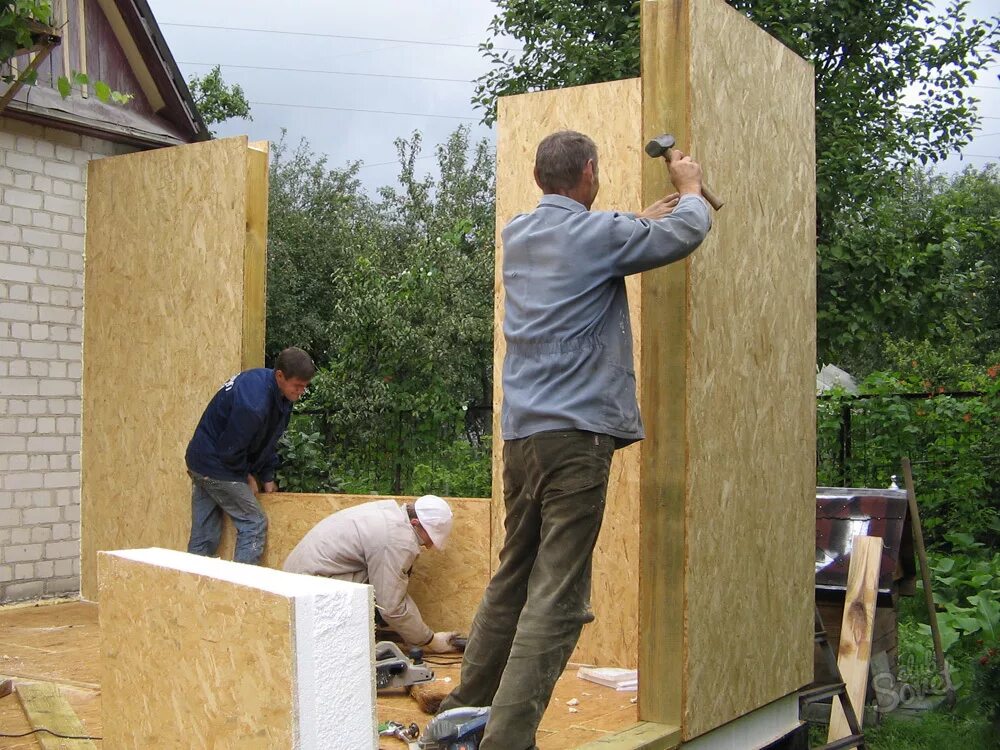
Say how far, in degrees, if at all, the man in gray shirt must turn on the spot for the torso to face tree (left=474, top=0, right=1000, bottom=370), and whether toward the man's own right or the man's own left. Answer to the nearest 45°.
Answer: approximately 45° to the man's own left

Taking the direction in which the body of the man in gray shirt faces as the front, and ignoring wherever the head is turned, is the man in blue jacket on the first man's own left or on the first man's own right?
on the first man's own left

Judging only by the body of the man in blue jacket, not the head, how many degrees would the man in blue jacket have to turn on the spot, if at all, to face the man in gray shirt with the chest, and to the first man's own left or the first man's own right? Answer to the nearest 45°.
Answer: approximately 90° to the first man's own right

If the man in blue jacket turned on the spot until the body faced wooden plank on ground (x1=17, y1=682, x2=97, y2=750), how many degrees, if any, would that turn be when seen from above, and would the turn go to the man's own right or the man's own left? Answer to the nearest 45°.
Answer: approximately 90° to the man's own right

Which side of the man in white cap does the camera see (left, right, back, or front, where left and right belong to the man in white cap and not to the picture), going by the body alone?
right

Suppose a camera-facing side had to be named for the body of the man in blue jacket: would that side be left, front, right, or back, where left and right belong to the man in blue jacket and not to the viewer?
right

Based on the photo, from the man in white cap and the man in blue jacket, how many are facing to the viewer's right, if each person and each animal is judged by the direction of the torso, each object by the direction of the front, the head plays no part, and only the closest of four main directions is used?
2

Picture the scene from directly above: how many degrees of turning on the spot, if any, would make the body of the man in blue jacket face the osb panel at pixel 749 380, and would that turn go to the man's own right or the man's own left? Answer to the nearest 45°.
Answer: approximately 45° to the man's own right

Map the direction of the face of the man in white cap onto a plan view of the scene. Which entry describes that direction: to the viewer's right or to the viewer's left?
to the viewer's right
